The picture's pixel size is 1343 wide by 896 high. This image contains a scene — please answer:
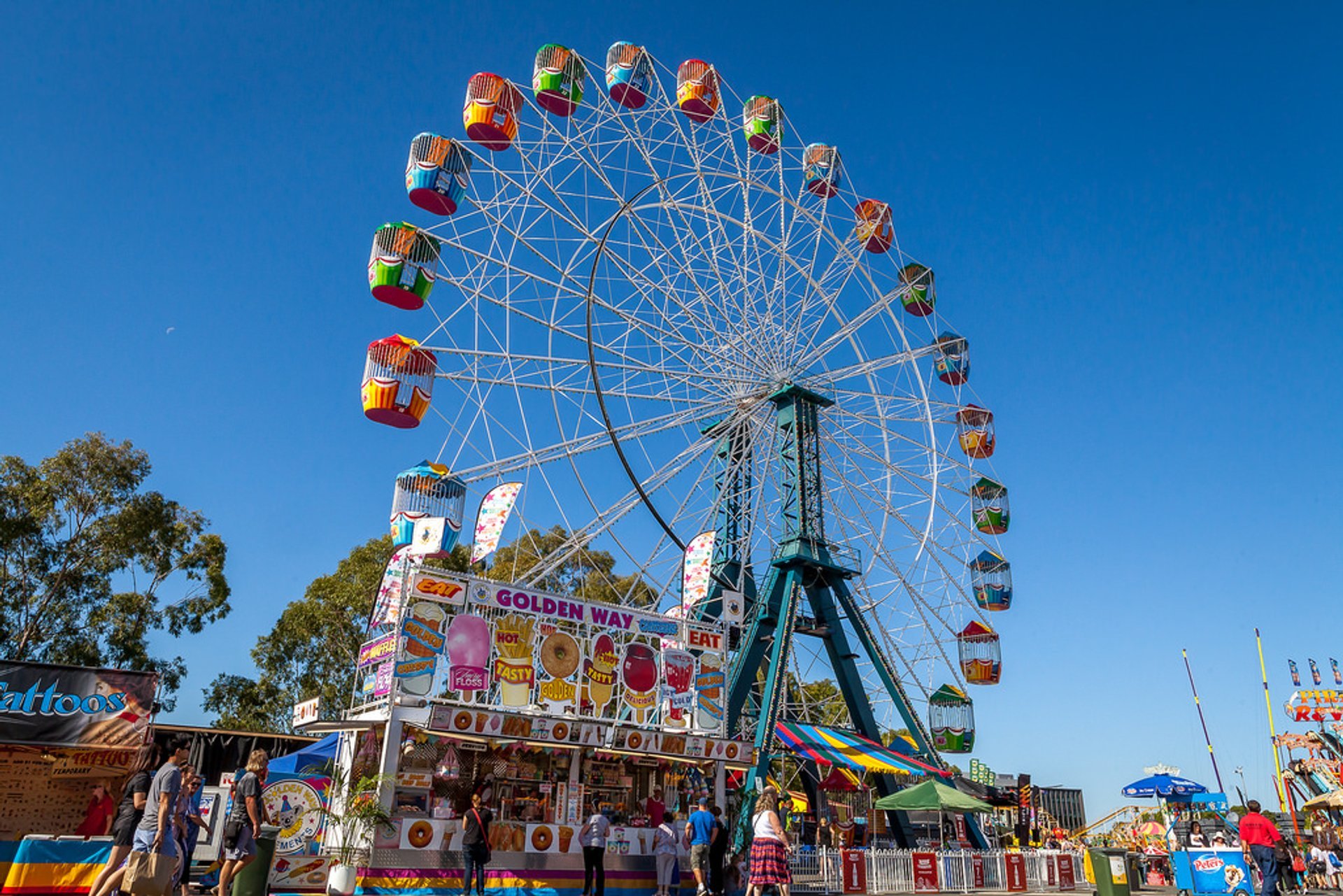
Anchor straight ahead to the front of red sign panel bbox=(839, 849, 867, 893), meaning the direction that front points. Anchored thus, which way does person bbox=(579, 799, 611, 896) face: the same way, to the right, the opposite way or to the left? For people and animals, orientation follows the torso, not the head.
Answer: the opposite way

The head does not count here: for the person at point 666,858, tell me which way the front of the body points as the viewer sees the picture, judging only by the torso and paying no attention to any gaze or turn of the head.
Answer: away from the camera

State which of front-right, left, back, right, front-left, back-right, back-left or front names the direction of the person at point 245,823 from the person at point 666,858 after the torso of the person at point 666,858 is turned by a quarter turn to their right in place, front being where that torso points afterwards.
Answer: back-right

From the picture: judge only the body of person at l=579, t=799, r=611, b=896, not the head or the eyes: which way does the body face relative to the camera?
away from the camera

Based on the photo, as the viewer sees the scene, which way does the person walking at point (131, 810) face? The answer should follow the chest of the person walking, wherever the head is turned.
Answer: to the viewer's right

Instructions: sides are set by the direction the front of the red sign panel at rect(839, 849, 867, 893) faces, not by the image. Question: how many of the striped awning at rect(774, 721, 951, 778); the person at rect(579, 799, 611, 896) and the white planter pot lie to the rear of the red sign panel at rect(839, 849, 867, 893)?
1

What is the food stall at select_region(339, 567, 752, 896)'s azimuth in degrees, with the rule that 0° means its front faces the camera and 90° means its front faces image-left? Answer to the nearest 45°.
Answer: approximately 315°

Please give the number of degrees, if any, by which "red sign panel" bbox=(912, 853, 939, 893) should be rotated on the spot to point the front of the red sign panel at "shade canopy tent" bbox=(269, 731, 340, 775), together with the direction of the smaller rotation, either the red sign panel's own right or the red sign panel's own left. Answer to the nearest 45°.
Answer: approximately 45° to the red sign panel's own right

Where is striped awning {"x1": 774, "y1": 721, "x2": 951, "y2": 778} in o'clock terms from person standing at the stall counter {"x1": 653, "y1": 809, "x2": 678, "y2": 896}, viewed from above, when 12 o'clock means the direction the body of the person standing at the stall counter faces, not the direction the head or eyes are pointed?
The striped awning is roughly at 1 o'clock from the person standing at the stall counter.

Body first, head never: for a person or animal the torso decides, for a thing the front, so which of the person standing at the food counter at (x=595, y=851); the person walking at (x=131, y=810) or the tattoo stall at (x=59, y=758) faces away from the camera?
the person standing at the food counter at (x=595, y=851)
